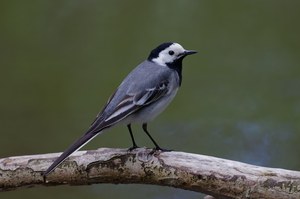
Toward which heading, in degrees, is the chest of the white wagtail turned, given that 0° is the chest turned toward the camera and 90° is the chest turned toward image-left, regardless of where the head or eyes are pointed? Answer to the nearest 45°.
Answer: approximately 270°
